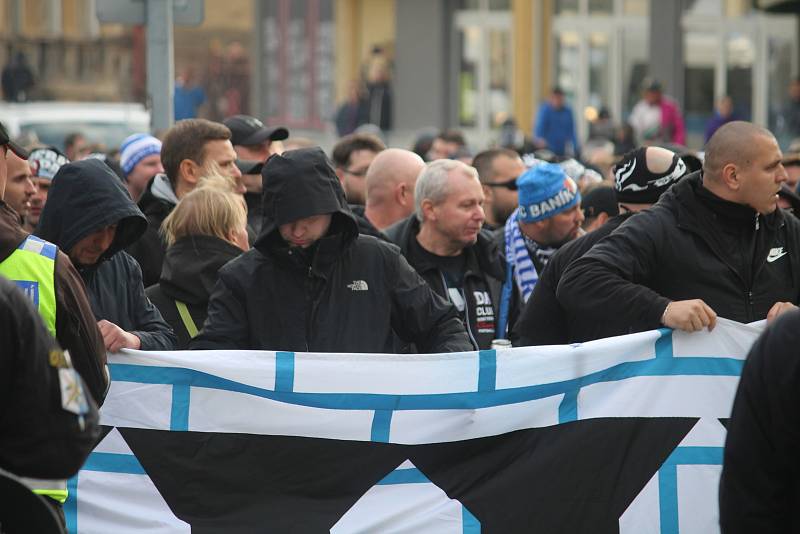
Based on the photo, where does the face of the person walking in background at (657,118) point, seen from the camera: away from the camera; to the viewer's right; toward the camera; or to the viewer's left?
toward the camera

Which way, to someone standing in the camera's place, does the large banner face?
facing the viewer

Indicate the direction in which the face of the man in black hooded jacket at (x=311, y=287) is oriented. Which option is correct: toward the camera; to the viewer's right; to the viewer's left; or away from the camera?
toward the camera

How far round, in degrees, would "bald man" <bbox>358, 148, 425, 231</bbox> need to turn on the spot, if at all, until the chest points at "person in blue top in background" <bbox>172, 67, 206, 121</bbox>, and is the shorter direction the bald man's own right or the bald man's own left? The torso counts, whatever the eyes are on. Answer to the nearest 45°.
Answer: approximately 45° to the bald man's own left

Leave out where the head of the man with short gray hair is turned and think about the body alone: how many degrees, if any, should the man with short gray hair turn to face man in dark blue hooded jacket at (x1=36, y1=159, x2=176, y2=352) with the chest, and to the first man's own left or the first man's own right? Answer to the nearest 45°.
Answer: approximately 90° to the first man's own right

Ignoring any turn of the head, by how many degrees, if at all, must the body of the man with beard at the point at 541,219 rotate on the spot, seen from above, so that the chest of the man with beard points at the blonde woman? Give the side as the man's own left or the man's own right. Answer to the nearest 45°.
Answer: approximately 135° to the man's own right
